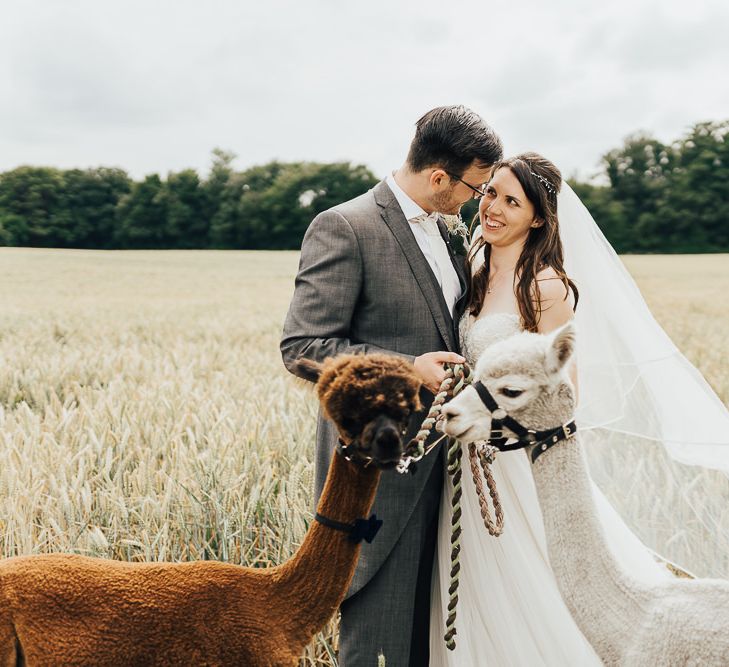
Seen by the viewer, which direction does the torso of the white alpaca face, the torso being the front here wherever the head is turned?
to the viewer's left

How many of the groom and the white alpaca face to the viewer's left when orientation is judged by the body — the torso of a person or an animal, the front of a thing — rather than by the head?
1

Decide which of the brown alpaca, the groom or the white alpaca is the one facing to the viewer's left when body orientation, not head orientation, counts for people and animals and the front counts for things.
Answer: the white alpaca

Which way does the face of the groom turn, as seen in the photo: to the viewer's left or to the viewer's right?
to the viewer's right

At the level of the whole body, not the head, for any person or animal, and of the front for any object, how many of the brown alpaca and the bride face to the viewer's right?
1

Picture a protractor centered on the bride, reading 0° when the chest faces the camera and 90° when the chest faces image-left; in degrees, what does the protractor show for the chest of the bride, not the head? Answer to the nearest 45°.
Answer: approximately 45°

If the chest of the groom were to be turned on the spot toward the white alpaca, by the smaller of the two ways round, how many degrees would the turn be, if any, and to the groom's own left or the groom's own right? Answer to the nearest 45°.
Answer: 0° — they already face it

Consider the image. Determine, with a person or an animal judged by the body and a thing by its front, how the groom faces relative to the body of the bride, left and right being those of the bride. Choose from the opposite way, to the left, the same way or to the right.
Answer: to the left

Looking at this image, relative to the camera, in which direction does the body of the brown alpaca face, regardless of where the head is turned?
to the viewer's right

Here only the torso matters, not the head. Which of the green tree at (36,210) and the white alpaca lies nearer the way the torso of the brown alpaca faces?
the white alpaca
